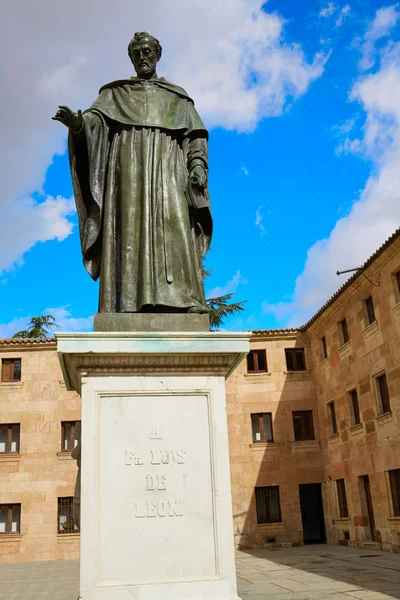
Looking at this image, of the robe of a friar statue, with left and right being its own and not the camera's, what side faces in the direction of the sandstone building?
back

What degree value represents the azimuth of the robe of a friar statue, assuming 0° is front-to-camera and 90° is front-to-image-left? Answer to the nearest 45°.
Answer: approximately 0°
